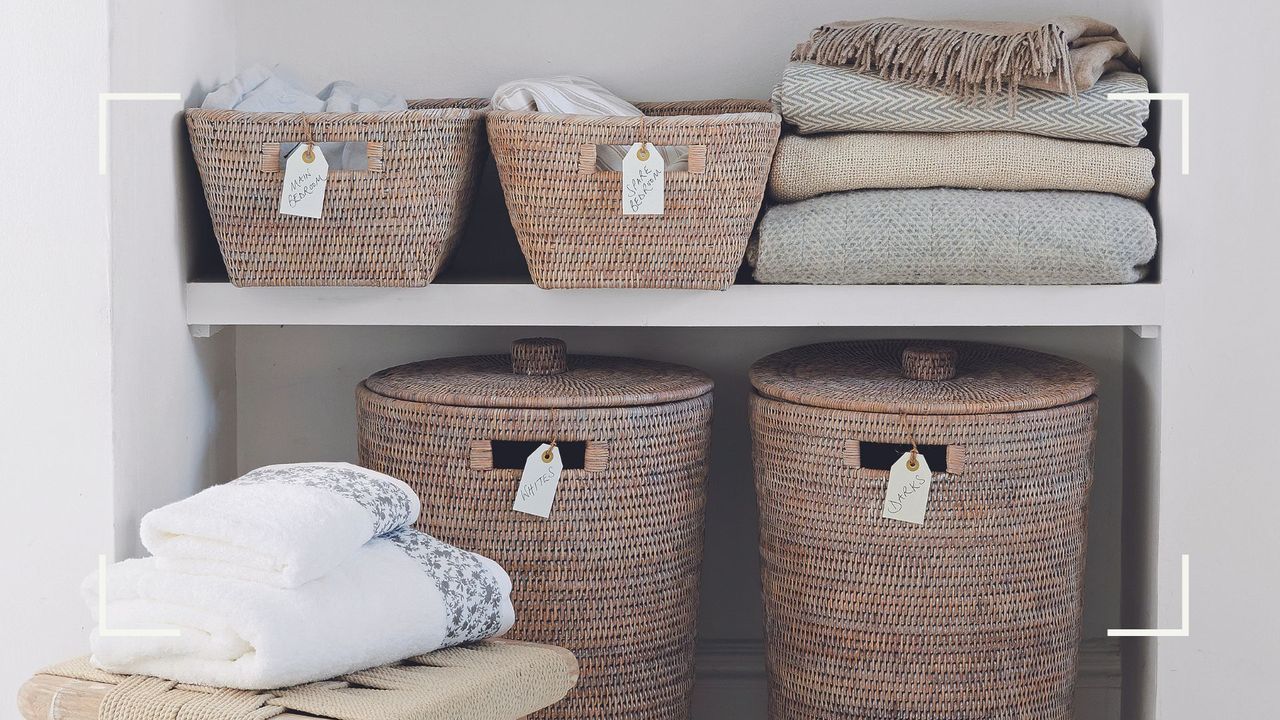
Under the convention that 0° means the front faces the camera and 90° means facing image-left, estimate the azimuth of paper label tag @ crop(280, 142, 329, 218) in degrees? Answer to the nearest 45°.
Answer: approximately 0°

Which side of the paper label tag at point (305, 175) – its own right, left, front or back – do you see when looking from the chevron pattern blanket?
left

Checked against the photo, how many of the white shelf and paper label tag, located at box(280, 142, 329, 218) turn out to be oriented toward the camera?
2

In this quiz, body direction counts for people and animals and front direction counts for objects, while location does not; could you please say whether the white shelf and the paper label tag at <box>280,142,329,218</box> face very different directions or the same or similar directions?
same or similar directions

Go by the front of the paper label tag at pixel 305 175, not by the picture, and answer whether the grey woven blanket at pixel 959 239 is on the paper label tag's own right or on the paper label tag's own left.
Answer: on the paper label tag's own left

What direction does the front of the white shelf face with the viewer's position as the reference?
facing the viewer
